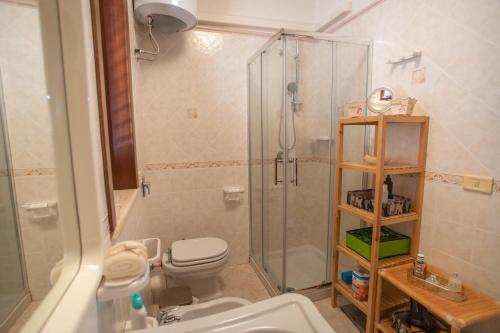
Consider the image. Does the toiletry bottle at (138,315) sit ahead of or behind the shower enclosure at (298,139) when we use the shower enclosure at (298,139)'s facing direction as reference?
ahead

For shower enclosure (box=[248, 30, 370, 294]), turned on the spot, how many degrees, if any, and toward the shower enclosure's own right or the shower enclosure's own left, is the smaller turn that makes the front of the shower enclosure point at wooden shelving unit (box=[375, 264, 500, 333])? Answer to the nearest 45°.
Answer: approximately 90° to the shower enclosure's own left

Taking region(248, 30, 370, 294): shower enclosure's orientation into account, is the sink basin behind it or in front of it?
in front

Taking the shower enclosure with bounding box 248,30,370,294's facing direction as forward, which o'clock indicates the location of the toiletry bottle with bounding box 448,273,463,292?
The toiletry bottle is roughly at 9 o'clock from the shower enclosure.

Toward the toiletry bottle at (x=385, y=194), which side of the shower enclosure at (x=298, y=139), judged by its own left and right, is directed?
left

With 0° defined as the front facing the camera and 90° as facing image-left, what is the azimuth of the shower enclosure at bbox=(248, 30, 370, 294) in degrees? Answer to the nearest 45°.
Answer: approximately 45°
